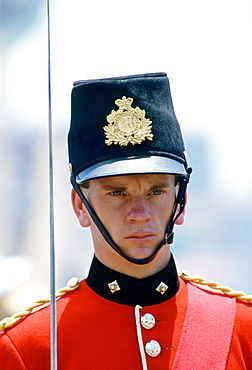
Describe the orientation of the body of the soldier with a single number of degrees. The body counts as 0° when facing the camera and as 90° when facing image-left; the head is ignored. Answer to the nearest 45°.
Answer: approximately 0°
